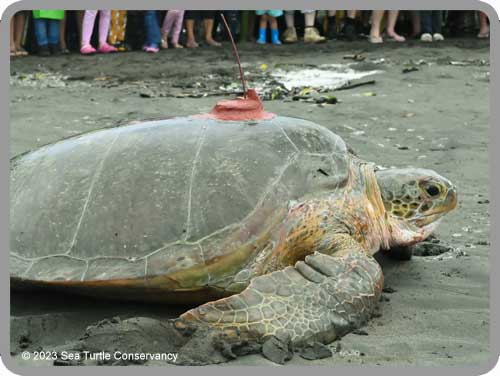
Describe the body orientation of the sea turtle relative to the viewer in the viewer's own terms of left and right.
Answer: facing to the right of the viewer

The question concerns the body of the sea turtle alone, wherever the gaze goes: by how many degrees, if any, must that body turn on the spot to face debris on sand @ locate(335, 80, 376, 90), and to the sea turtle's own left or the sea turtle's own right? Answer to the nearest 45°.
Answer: approximately 90° to the sea turtle's own left
